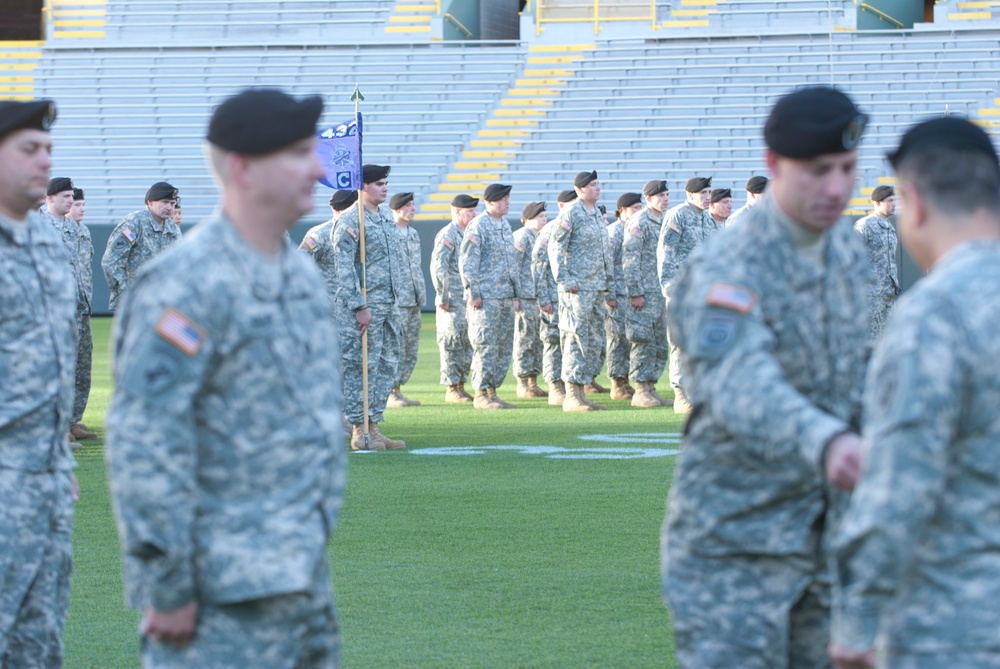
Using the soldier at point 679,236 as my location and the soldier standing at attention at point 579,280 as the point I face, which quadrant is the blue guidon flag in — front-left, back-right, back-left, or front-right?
front-left

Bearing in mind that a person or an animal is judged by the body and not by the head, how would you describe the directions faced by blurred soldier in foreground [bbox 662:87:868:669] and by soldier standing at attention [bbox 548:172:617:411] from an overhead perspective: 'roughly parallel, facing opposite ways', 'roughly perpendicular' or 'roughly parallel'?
roughly parallel

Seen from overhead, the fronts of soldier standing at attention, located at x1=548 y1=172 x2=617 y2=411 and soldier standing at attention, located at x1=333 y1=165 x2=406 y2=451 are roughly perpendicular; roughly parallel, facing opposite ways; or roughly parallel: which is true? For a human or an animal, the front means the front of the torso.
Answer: roughly parallel

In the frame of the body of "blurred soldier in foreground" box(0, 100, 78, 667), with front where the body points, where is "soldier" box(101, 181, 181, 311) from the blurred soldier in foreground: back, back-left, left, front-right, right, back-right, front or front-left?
back-left

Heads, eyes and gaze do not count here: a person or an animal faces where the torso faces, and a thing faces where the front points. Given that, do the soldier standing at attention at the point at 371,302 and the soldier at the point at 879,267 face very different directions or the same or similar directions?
same or similar directions

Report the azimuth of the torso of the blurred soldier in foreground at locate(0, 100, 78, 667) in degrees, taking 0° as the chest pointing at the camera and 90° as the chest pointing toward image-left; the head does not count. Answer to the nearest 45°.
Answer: approximately 315°

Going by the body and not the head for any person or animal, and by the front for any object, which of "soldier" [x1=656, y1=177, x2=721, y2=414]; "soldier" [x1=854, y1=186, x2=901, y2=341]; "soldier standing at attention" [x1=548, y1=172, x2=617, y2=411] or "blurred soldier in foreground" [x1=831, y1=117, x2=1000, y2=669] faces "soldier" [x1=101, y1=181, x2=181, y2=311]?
the blurred soldier in foreground

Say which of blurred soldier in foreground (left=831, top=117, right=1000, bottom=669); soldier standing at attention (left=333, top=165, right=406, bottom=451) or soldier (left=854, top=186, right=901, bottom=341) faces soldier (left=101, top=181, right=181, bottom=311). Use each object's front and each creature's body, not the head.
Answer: the blurred soldier in foreground

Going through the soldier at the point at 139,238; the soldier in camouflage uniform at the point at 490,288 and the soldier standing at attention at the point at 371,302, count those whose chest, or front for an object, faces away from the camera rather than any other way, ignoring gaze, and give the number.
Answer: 0

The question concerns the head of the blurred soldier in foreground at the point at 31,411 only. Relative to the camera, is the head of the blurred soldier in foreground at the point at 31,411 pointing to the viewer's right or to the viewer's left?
to the viewer's right

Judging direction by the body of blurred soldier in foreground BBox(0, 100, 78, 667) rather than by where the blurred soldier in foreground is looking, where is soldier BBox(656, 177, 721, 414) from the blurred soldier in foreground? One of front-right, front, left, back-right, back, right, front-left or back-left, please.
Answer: left

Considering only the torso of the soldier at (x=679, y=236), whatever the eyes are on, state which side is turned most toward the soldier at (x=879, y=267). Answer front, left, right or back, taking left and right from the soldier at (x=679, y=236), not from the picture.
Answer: left

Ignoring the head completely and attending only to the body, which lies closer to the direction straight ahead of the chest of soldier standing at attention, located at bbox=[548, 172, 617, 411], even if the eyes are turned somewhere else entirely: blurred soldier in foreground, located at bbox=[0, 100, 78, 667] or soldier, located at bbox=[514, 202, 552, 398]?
the blurred soldier in foreground

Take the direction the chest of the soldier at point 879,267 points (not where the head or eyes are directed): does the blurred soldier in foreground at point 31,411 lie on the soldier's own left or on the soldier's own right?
on the soldier's own right

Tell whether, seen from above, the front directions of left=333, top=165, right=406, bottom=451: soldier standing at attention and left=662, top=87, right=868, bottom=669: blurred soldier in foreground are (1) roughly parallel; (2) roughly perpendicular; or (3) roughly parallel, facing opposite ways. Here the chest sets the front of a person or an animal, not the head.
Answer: roughly parallel
